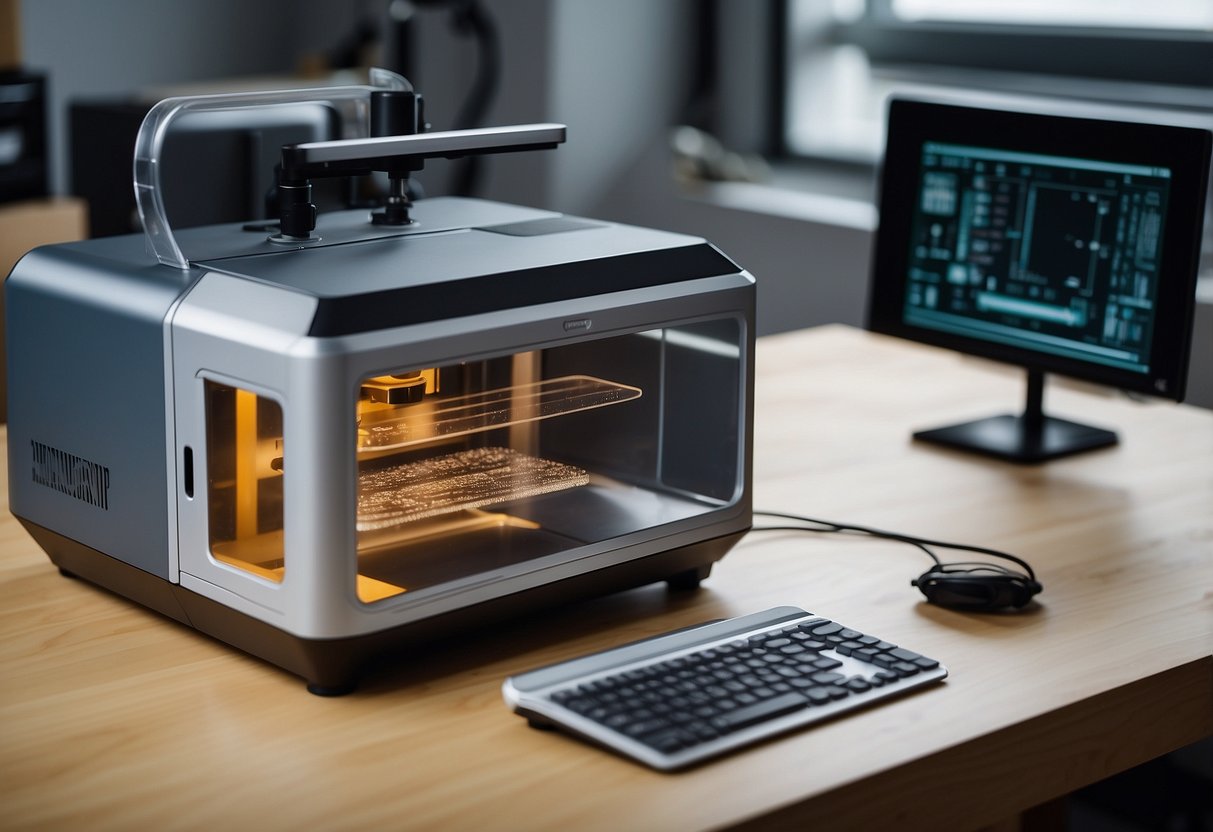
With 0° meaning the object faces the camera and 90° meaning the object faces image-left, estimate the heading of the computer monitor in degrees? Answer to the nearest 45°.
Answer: approximately 45°

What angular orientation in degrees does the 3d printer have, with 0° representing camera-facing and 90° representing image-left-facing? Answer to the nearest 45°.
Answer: approximately 315°

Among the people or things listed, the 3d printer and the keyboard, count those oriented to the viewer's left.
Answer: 0

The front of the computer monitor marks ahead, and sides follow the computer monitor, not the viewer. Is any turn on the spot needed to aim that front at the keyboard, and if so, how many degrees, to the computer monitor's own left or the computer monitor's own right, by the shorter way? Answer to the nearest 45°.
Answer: approximately 45° to the computer monitor's own left

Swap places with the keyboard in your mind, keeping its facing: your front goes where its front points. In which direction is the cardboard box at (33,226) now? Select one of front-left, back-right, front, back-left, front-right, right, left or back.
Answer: back

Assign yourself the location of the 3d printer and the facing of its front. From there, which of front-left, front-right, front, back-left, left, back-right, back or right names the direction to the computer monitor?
left

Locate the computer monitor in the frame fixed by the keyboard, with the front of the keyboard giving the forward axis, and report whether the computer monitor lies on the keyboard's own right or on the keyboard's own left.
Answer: on the keyboard's own left
